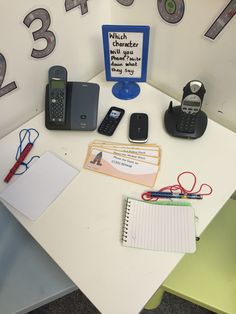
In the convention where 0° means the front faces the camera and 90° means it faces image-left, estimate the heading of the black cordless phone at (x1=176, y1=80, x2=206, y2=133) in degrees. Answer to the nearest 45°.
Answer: approximately 0°

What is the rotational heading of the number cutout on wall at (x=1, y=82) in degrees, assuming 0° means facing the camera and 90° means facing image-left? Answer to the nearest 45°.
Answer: approximately 315°
